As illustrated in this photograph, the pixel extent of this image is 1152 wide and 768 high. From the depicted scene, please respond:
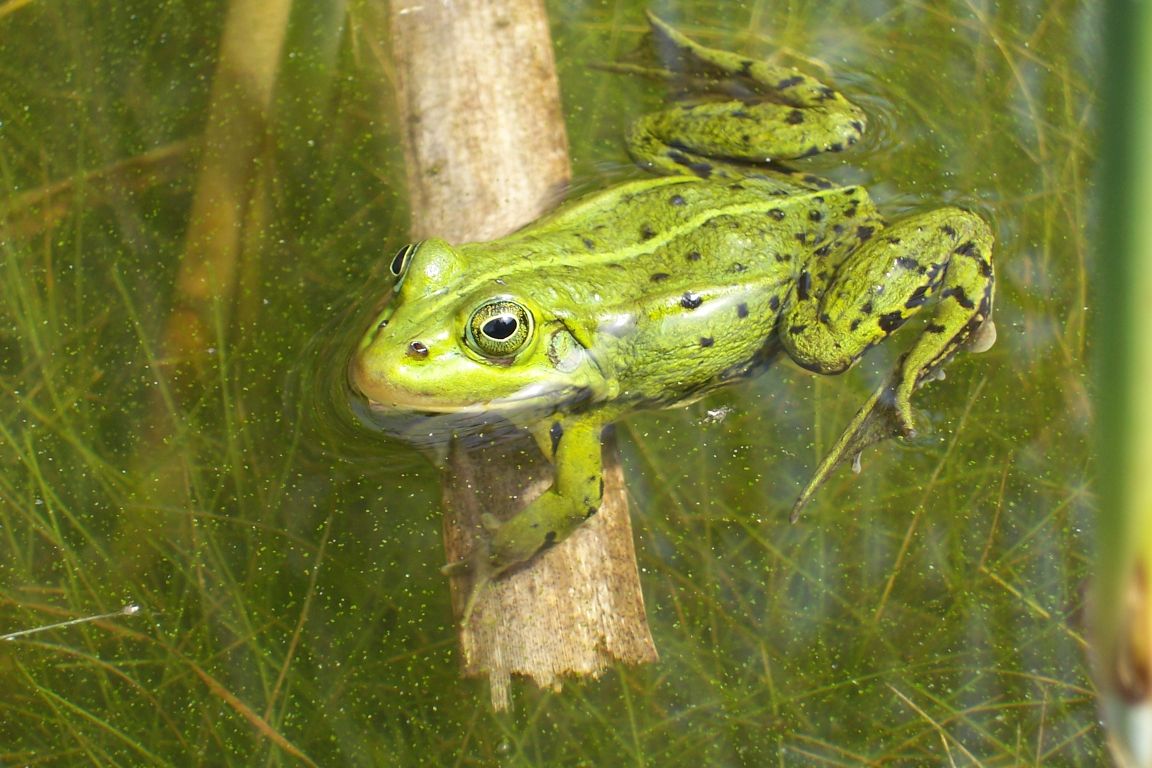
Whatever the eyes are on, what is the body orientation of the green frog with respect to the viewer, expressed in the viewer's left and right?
facing the viewer and to the left of the viewer

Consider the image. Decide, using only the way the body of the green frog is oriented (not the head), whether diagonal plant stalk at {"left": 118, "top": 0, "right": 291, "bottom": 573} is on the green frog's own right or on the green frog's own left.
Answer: on the green frog's own right
